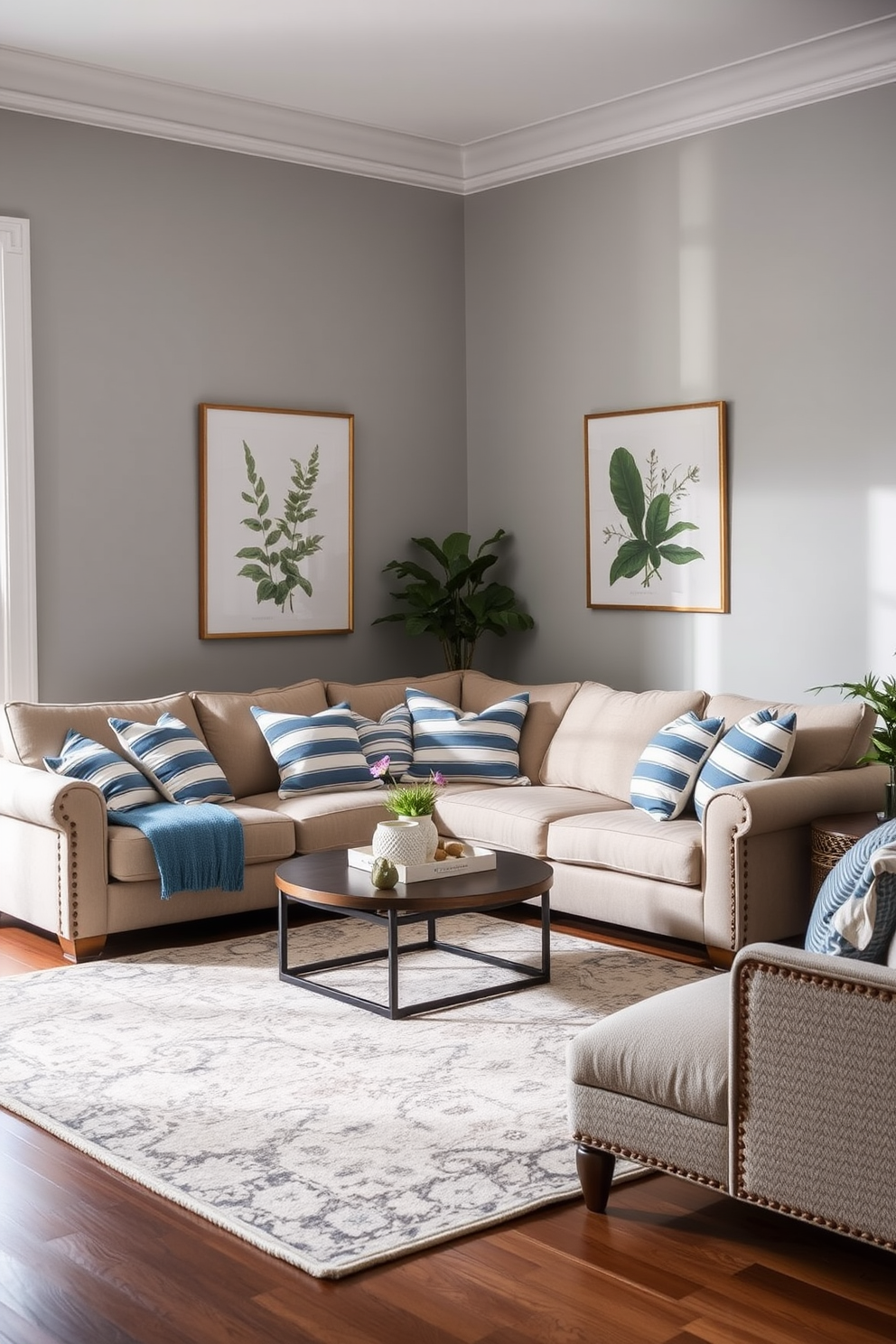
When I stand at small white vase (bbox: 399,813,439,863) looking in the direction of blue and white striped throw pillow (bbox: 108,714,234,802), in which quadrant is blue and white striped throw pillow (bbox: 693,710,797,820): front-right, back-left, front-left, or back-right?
back-right

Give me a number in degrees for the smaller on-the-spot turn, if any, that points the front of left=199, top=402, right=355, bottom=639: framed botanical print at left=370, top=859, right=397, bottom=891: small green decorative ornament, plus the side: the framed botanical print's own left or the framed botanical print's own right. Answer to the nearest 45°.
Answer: approximately 45° to the framed botanical print's own right

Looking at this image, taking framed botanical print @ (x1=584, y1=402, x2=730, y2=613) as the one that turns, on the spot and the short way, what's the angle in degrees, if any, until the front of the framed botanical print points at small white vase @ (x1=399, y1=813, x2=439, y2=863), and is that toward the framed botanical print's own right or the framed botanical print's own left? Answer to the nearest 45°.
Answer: approximately 45° to the framed botanical print's own left

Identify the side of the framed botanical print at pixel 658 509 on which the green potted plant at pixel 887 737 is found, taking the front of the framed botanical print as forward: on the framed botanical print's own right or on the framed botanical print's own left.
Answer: on the framed botanical print's own left

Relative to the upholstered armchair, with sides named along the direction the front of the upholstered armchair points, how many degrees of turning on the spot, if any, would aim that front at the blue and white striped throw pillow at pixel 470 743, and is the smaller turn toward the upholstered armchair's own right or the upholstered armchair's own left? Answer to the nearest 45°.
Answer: approximately 45° to the upholstered armchair's own right

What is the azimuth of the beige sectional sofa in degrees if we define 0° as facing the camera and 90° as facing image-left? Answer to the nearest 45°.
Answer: approximately 0°

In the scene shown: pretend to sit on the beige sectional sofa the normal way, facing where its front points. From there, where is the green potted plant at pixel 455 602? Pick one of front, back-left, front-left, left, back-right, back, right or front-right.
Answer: back

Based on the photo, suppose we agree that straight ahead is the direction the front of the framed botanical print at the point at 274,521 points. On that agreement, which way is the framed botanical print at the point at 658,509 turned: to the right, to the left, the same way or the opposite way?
to the right

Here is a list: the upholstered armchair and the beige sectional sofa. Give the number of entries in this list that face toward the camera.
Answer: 1

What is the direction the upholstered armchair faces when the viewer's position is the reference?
facing away from the viewer and to the left of the viewer
